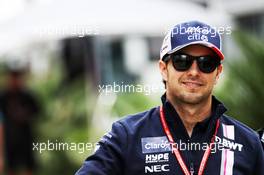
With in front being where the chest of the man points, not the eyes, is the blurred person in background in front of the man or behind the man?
behind

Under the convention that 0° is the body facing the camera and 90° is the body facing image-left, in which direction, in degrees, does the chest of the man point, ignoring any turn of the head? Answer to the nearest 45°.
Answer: approximately 0°
